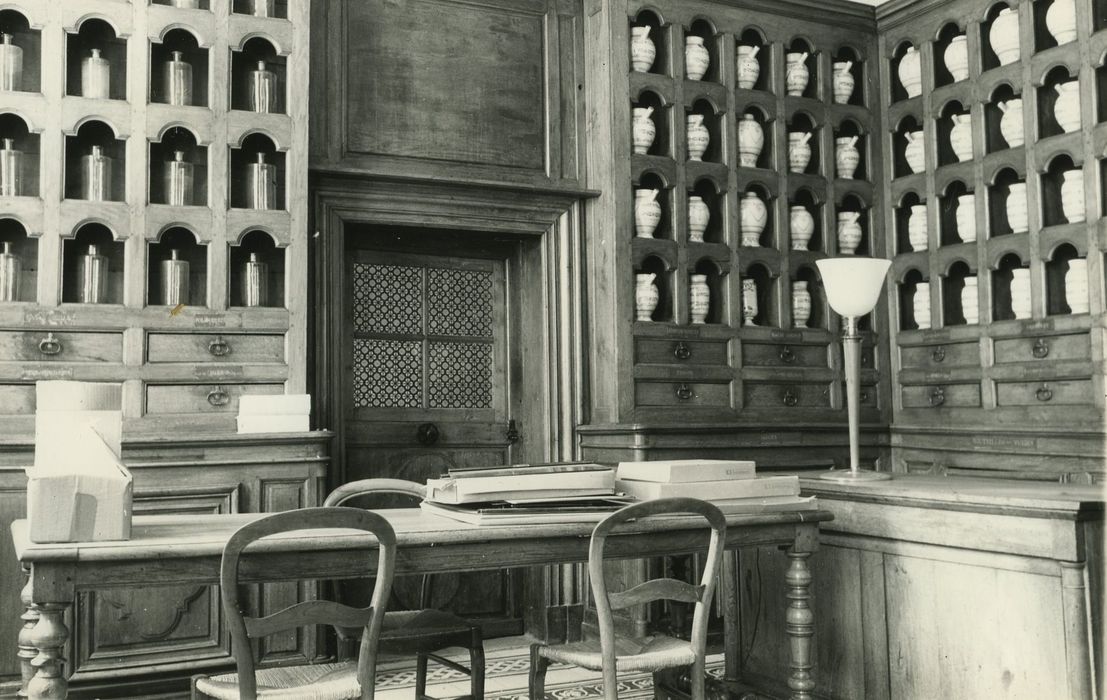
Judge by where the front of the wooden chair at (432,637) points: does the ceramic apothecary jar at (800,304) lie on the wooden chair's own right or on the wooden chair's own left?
on the wooden chair's own left

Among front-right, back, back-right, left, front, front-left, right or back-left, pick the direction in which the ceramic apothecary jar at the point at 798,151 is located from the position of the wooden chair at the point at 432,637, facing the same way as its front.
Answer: left

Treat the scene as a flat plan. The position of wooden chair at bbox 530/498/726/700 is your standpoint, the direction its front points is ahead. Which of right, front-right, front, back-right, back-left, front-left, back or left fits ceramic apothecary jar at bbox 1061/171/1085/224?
right

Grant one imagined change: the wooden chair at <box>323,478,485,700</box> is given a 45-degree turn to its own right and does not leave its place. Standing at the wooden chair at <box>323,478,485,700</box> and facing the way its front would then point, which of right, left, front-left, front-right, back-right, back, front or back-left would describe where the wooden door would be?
back

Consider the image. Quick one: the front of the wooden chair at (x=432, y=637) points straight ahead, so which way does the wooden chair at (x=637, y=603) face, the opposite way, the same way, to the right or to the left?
the opposite way

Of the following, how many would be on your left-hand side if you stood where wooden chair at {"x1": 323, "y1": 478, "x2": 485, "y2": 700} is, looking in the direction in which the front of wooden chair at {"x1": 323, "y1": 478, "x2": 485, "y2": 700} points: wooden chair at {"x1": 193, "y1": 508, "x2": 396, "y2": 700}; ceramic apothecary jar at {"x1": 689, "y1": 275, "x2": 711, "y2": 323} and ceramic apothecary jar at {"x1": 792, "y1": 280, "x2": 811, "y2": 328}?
2

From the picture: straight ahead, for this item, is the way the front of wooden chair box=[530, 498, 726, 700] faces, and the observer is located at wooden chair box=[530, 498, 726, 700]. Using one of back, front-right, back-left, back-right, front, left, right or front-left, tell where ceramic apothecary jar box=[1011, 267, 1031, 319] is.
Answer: right

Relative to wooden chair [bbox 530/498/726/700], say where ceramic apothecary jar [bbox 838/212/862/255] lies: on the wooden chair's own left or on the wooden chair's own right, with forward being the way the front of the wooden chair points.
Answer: on the wooden chair's own right

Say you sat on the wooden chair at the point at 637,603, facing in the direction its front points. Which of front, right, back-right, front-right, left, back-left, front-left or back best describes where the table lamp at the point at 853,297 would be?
right
